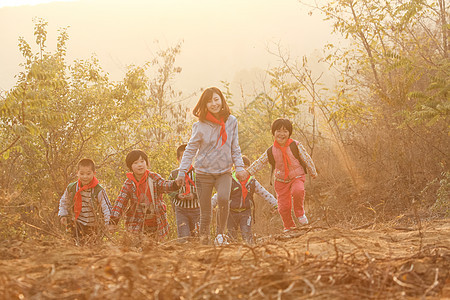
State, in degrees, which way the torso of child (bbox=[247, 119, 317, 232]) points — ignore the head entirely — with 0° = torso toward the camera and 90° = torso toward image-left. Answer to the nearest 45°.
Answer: approximately 0°

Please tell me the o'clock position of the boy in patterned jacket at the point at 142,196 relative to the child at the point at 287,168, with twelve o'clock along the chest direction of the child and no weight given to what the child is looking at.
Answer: The boy in patterned jacket is roughly at 2 o'clock from the child.

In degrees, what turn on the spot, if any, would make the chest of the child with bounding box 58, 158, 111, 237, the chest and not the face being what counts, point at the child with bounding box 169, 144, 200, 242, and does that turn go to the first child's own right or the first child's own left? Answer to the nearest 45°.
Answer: approximately 90° to the first child's own left

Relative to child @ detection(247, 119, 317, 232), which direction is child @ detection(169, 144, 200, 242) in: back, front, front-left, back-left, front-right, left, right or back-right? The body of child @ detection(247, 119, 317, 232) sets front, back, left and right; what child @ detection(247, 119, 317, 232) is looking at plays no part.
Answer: right

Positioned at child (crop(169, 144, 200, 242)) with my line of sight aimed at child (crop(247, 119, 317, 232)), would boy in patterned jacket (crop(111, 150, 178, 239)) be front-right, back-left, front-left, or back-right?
back-right

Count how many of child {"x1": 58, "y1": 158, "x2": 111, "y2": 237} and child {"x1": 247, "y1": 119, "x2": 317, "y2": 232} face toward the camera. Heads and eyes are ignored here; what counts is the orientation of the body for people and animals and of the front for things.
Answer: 2

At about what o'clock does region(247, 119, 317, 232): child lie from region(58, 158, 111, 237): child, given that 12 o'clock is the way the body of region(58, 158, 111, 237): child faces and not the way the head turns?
region(247, 119, 317, 232): child is roughly at 9 o'clock from region(58, 158, 111, 237): child.
